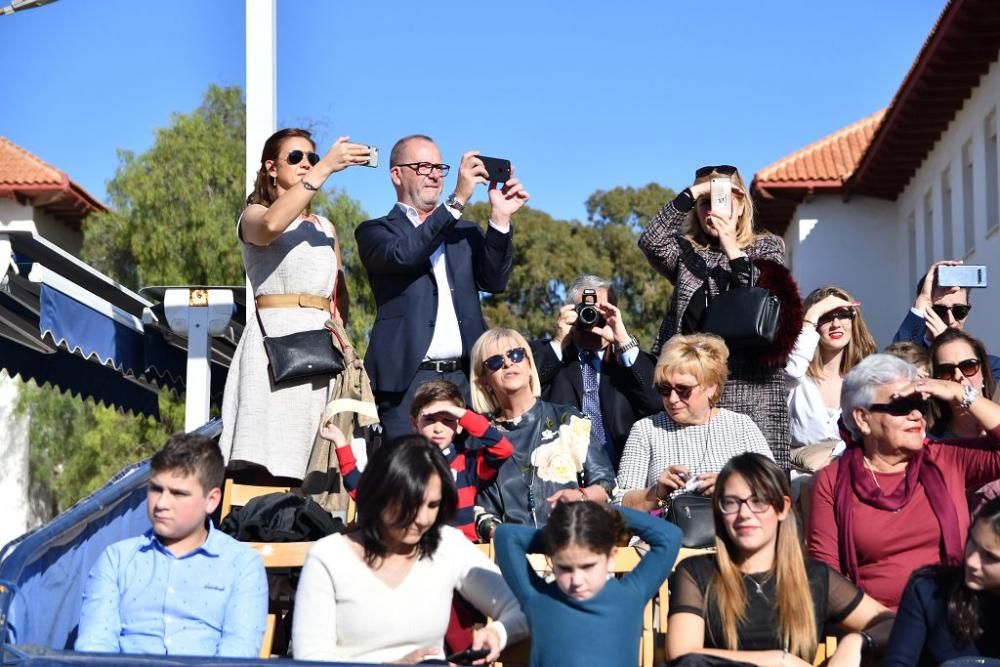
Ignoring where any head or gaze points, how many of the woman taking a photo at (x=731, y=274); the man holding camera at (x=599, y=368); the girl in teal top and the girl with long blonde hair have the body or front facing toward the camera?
4

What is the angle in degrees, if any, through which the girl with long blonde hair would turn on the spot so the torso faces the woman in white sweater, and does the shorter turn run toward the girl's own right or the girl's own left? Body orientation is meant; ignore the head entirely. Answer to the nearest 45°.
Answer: approximately 90° to the girl's own right

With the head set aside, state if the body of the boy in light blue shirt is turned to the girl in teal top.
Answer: no

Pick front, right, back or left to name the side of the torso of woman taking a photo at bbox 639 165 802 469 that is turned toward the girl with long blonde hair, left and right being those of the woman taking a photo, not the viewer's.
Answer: front

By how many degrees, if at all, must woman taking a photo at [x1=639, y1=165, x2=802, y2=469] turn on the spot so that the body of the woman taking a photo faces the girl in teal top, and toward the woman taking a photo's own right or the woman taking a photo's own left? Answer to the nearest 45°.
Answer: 0° — they already face them

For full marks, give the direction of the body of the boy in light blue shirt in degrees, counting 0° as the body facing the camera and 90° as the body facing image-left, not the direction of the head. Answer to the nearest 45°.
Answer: approximately 0°

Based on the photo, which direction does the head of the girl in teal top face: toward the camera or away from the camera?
toward the camera

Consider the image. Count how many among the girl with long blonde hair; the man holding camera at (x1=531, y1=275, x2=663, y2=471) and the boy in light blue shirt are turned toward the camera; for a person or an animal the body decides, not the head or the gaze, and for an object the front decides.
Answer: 3

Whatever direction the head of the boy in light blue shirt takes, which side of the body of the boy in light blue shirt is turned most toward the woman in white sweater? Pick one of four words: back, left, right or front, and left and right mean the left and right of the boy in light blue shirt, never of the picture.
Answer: left

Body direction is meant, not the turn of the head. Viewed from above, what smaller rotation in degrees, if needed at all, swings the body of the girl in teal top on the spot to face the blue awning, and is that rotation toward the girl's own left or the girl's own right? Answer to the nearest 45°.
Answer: approximately 135° to the girl's own right

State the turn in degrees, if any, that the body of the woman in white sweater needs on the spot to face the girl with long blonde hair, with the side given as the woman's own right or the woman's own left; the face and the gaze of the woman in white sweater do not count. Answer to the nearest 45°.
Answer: approximately 45° to the woman's own left

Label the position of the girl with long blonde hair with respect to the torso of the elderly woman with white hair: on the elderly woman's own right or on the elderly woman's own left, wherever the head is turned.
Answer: on the elderly woman's own right

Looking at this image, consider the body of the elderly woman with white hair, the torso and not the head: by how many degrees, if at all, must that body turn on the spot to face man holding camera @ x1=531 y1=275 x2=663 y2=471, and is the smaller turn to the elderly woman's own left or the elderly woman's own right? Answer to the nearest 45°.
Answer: approximately 180°

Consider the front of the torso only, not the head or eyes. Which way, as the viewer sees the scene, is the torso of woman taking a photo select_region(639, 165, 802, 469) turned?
toward the camera

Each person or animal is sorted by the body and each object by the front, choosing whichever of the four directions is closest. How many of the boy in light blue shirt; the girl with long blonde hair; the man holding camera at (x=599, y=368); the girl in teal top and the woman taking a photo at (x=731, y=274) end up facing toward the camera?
5

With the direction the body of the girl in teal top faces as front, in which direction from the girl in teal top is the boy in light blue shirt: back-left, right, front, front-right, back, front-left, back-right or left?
right

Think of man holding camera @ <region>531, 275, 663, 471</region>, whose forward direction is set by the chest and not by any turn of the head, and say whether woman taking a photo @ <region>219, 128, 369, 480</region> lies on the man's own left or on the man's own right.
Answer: on the man's own right

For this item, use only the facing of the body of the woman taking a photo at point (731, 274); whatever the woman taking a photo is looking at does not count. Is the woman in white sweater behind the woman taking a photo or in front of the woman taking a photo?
in front

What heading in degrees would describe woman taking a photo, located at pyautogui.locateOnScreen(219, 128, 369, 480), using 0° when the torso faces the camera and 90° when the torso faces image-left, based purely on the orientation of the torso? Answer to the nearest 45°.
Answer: approximately 315°

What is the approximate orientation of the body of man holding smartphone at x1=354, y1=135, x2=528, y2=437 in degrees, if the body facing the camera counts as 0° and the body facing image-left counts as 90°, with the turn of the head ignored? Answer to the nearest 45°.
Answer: approximately 315°
